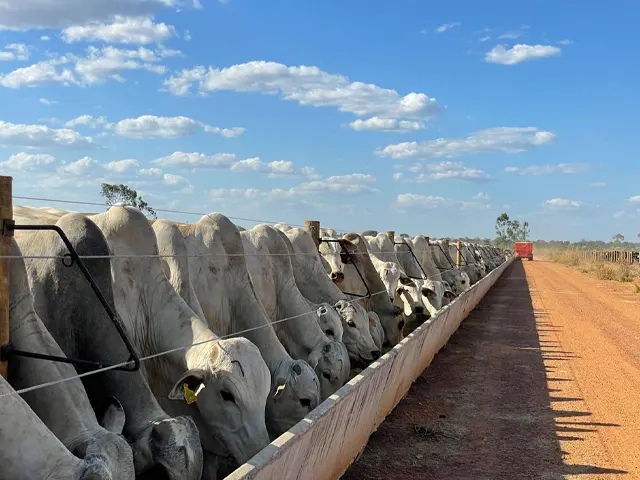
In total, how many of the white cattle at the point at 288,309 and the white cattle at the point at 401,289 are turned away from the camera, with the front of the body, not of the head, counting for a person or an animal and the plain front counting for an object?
0

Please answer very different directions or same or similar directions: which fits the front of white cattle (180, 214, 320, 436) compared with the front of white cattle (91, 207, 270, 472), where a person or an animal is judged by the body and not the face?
same or similar directions

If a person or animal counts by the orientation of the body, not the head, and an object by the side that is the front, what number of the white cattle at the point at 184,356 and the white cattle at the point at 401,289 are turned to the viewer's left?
0

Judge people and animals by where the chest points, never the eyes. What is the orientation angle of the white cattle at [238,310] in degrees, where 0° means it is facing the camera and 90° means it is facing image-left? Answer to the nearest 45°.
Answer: approximately 315°

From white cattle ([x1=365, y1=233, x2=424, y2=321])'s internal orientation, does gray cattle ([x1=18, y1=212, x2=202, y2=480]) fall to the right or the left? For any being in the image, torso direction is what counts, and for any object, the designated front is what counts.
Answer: on its right

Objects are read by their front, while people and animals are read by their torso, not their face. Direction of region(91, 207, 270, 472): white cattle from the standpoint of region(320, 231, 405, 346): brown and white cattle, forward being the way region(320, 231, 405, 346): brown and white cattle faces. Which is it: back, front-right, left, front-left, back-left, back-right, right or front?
front-right

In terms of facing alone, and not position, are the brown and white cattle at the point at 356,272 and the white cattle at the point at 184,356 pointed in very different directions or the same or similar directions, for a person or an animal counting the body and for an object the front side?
same or similar directions

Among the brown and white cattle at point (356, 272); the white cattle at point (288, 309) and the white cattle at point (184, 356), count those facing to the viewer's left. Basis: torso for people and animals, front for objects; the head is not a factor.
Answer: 0

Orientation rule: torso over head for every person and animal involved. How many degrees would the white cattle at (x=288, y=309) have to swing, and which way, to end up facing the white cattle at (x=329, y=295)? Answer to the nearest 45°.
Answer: approximately 135° to its left

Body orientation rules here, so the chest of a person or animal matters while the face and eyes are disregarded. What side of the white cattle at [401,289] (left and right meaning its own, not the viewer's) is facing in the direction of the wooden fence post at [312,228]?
right

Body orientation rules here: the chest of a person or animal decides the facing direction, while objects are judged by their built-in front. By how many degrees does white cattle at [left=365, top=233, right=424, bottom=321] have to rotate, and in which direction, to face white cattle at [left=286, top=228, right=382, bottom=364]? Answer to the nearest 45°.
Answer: approximately 45° to its right

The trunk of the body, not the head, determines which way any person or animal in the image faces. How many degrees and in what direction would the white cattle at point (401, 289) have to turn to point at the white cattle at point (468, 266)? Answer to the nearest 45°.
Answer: approximately 135° to its left

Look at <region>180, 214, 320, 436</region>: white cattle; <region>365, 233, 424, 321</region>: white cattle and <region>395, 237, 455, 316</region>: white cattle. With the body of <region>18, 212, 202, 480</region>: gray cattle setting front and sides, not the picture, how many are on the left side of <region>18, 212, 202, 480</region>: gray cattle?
3

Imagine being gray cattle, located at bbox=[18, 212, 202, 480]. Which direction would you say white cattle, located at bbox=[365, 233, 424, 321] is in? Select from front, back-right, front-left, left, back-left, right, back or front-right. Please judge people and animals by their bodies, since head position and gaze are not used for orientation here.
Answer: left

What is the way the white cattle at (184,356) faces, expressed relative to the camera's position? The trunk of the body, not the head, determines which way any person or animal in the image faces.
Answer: facing the viewer and to the right of the viewer

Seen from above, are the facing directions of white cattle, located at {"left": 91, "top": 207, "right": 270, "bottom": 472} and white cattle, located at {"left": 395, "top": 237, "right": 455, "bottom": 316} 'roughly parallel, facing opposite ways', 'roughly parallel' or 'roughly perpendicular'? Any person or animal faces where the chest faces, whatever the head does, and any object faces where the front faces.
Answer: roughly parallel

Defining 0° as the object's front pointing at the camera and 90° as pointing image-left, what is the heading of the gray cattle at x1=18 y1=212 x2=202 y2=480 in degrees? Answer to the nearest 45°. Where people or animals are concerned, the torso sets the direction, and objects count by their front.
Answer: approximately 315°

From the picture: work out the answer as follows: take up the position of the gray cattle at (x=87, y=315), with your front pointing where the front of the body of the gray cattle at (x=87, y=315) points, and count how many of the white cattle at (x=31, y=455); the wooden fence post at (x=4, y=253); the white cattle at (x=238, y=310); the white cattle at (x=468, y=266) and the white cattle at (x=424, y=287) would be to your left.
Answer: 3

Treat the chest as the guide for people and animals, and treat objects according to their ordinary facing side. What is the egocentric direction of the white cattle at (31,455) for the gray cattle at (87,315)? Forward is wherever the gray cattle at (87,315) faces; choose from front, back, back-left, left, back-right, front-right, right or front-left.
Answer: front-right

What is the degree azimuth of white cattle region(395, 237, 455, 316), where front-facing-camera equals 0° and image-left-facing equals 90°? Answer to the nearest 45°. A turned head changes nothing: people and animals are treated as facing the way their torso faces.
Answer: approximately 315°

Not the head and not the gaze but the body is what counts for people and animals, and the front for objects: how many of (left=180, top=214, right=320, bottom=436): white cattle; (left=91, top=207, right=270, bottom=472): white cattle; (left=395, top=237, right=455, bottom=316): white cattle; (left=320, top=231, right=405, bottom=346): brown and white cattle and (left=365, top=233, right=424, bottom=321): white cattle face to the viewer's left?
0
